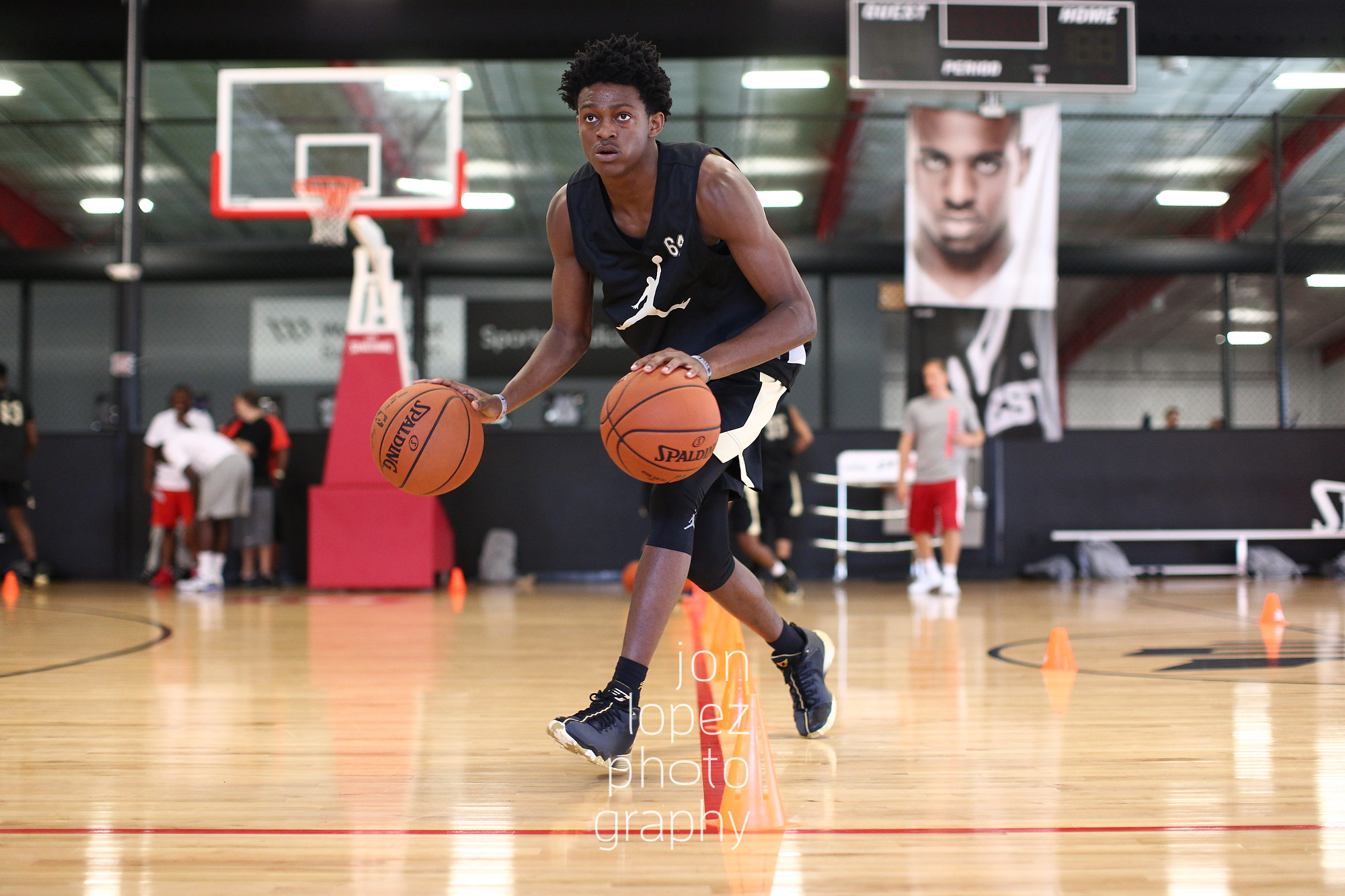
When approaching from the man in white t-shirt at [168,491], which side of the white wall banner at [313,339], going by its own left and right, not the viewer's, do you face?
front

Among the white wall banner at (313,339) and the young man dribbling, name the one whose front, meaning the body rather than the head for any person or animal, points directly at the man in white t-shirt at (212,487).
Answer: the white wall banner

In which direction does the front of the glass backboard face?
toward the camera

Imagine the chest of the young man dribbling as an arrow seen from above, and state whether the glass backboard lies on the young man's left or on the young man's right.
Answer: on the young man's right

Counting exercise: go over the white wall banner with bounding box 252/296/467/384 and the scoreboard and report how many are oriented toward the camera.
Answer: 2

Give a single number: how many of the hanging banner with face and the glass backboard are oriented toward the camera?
2

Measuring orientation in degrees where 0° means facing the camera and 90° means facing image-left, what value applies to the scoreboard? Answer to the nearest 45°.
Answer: approximately 0°

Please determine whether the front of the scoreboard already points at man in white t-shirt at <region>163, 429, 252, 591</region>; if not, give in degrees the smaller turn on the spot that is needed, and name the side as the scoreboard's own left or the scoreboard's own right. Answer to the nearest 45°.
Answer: approximately 90° to the scoreboard's own right

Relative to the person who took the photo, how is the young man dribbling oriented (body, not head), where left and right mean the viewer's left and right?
facing the viewer and to the left of the viewer

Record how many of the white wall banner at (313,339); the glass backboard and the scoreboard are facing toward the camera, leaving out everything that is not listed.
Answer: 3

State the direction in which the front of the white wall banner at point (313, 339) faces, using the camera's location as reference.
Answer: facing the viewer

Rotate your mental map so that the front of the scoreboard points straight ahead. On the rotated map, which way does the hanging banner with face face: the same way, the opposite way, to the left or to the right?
the same way
